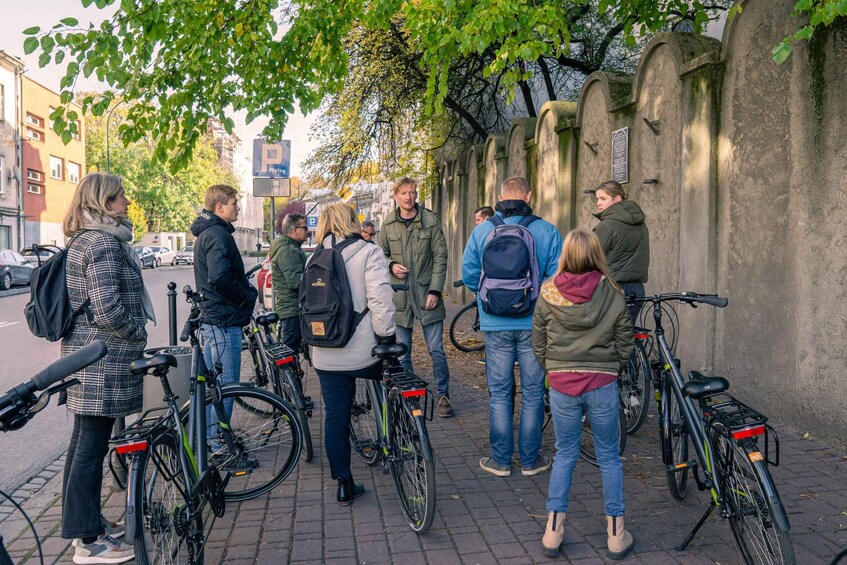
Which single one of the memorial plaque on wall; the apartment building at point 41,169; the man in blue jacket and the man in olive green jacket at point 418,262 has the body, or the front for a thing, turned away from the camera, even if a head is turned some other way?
the man in blue jacket

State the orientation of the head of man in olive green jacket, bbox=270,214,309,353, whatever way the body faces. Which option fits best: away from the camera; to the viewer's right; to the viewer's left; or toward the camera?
to the viewer's right

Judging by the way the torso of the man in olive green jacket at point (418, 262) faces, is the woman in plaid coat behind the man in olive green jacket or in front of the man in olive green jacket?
in front

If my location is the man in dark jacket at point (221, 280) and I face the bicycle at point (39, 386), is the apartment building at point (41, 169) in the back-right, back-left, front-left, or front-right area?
back-right

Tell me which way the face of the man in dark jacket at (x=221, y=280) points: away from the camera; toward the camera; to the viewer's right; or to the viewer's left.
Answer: to the viewer's right

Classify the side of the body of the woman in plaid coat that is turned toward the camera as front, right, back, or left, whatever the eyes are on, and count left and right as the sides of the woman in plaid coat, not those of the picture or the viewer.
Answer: right

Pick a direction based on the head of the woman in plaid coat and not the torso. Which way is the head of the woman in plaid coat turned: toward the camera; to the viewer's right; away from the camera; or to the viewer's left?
to the viewer's right

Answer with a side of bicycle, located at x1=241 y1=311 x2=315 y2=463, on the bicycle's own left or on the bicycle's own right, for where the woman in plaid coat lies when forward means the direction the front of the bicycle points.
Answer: on the bicycle's own left

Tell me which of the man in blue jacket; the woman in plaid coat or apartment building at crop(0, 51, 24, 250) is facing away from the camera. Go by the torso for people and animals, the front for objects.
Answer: the man in blue jacket

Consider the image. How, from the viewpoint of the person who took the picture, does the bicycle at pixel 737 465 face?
facing away from the viewer and to the left of the viewer

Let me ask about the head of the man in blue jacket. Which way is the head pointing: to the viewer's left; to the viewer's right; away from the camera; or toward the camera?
away from the camera

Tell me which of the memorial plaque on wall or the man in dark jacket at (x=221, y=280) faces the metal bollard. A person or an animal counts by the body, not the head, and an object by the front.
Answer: the memorial plaque on wall
